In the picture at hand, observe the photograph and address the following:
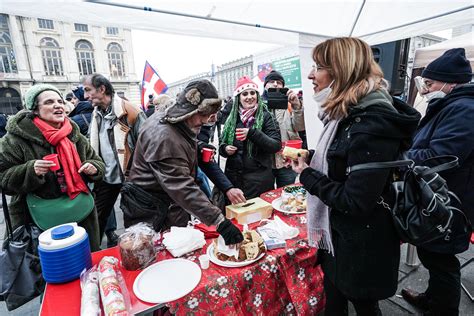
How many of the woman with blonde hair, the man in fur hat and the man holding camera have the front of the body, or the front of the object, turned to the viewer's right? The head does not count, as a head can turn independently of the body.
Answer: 1

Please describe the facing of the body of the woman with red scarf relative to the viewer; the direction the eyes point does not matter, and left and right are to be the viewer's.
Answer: facing the viewer and to the right of the viewer

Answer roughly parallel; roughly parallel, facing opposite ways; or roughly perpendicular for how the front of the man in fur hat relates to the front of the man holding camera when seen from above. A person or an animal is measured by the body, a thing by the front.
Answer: roughly perpendicular

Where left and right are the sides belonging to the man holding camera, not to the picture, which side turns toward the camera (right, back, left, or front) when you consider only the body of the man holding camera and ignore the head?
front

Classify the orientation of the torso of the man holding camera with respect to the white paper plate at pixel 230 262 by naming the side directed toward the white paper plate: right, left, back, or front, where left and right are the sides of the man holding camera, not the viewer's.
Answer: front

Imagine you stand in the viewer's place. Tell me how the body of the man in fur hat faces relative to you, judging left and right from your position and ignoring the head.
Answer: facing to the right of the viewer

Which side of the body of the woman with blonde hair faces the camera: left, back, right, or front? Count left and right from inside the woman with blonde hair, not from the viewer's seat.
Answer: left

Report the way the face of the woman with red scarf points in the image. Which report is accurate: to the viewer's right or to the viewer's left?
to the viewer's right

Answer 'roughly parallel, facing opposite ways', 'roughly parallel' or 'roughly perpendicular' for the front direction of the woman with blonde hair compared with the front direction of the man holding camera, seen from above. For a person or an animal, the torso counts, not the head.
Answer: roughly perpendicular

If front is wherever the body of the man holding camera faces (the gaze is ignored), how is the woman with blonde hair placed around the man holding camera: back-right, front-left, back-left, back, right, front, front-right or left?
front

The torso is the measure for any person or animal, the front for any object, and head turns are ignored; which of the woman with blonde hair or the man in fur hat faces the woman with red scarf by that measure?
the woman with blonde hair

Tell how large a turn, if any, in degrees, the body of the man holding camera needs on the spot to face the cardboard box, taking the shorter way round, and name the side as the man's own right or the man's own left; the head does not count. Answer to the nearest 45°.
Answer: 0° — they already face it

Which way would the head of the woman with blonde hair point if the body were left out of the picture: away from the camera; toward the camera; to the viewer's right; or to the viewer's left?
to the viewer's left

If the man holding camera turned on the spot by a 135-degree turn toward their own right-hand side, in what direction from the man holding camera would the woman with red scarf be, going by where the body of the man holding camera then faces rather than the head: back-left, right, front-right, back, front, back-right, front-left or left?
left

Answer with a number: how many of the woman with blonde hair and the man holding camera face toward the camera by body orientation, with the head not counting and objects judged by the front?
1
